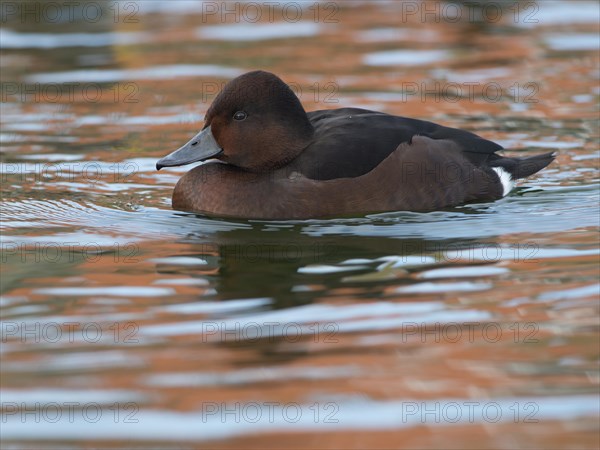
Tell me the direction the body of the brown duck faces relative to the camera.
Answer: to the viewer's left
